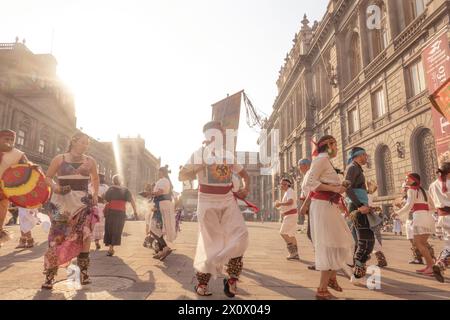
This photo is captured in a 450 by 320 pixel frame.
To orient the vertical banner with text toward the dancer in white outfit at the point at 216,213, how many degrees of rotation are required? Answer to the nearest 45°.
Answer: approximately 45° to its left

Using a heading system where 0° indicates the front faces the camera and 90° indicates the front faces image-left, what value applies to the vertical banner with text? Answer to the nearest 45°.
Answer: approximately 45°

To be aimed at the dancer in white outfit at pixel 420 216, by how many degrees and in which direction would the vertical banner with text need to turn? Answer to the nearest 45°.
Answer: approximately 45° to its left
